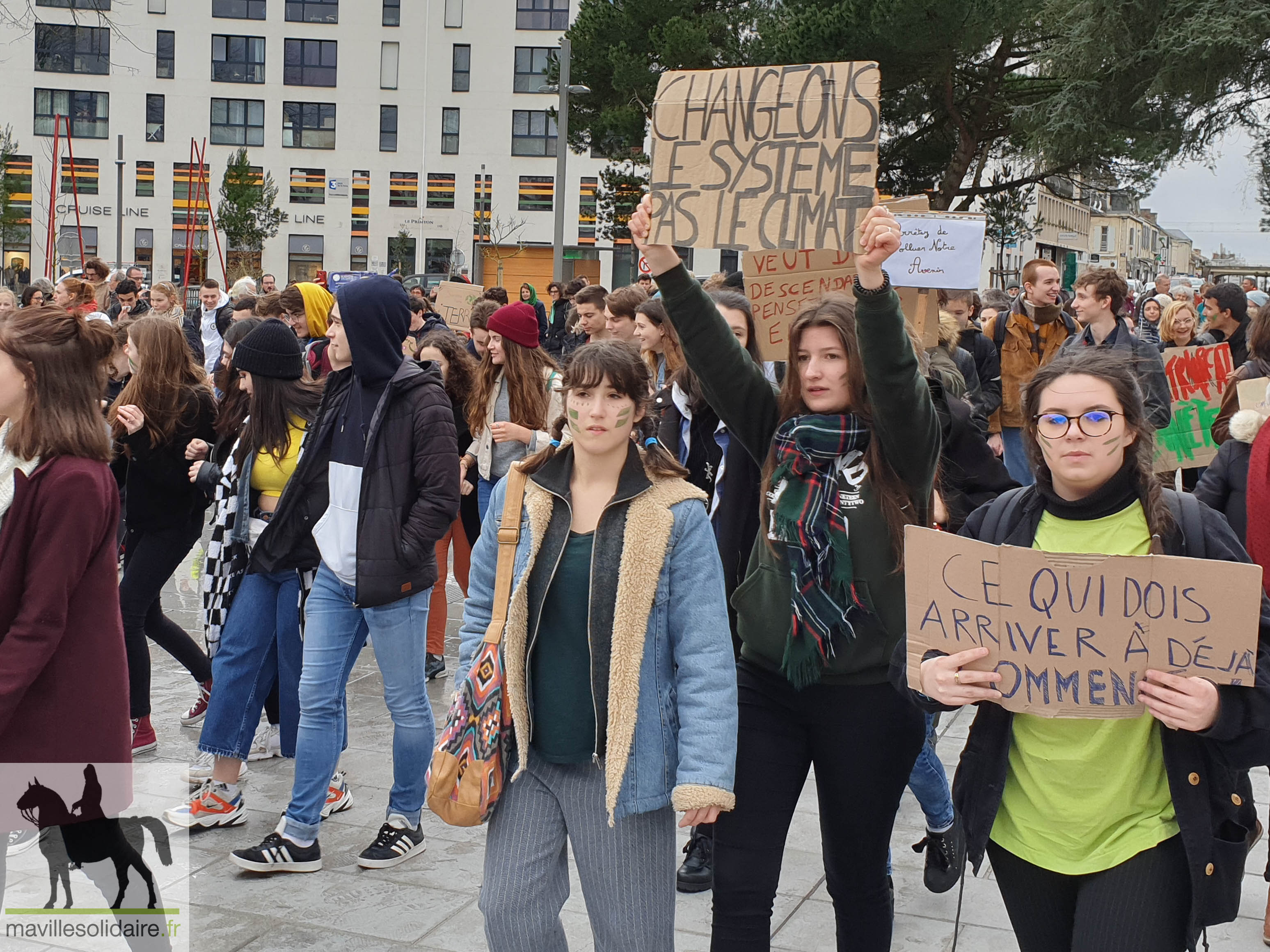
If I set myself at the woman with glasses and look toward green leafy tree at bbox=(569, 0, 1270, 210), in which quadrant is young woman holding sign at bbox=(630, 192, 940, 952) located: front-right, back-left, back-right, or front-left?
front-left

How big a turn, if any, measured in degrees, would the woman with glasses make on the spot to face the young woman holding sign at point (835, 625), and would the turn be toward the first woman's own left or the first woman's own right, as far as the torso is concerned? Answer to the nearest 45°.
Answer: approximately 135° to the first woman's own right

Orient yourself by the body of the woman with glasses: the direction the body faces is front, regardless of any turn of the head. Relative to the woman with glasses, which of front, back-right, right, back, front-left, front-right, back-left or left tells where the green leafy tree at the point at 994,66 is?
back

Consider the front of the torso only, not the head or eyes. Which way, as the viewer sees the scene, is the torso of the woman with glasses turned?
toward the camera

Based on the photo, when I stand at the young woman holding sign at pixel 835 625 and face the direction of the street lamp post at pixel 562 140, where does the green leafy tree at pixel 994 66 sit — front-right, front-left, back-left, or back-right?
front-right

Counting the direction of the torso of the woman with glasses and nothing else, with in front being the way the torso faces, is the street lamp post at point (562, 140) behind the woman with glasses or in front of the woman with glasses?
behind
